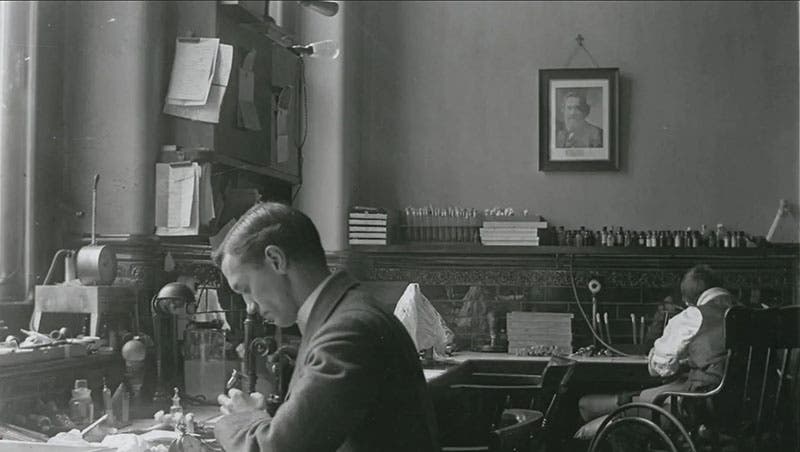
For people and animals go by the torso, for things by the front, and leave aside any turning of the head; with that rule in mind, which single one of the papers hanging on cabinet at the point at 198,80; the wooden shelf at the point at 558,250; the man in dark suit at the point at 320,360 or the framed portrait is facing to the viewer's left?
the man in dark suit

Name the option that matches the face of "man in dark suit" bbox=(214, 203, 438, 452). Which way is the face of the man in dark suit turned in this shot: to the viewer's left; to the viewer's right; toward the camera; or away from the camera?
to the viewer's left

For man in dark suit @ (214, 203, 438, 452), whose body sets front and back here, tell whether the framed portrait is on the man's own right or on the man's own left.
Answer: on the man's own right

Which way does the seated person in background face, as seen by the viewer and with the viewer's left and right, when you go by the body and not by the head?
facing away from the viewer and to the left of the viewer

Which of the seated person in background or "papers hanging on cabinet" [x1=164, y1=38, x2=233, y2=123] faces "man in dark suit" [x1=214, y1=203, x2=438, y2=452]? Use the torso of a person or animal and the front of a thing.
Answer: the papers hanging on cabinet

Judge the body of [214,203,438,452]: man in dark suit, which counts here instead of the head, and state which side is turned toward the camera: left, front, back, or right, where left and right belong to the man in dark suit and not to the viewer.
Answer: left

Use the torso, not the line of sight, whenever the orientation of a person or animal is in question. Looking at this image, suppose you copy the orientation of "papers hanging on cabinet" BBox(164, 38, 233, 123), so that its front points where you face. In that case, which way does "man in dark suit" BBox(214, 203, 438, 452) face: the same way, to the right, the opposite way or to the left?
to the right

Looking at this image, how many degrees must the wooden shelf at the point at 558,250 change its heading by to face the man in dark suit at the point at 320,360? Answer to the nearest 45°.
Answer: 0° — it already faces them

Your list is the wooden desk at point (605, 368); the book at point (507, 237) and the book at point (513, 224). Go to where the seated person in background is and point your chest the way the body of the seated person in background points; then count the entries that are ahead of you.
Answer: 3

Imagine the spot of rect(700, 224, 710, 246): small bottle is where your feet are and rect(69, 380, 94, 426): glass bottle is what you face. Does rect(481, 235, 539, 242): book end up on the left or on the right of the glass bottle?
right

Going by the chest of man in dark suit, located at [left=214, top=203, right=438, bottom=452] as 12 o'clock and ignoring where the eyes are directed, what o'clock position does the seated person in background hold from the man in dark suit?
The seated person in background is roughly at 4 o'clock from the man in dark suit.
